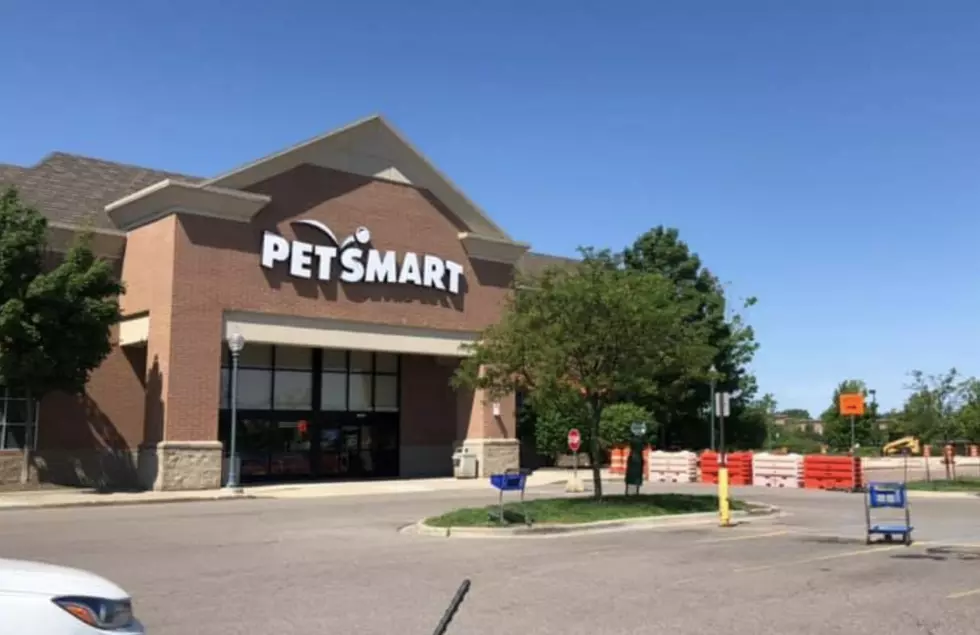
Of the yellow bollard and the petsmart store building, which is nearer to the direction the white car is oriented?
the yellow bollard

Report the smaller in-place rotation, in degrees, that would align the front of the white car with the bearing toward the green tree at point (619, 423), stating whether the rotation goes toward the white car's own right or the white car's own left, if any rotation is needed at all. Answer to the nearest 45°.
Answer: approximately 45° to the white car's own left

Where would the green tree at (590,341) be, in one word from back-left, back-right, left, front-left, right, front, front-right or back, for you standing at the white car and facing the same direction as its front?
front-left

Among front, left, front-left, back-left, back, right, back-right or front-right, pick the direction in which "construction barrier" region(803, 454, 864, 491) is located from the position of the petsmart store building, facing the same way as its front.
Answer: front-left

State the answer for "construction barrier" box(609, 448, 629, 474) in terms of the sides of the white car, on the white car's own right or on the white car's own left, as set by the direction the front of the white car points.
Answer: on the white car's own left

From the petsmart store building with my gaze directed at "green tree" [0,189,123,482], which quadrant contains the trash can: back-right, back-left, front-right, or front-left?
back-left

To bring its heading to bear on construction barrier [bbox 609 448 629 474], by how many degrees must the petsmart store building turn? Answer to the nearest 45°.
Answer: approximately 90° to its left

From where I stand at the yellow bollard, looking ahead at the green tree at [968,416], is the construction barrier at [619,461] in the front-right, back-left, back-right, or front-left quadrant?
front-left

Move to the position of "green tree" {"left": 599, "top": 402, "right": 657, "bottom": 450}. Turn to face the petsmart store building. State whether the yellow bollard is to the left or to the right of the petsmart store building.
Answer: left

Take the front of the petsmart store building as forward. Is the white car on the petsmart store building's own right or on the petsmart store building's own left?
on the petsmart store building's own right

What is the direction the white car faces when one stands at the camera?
facing to the right of the viewer

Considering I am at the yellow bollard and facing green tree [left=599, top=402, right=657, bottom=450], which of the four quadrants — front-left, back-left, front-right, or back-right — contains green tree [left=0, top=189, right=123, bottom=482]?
front-left
